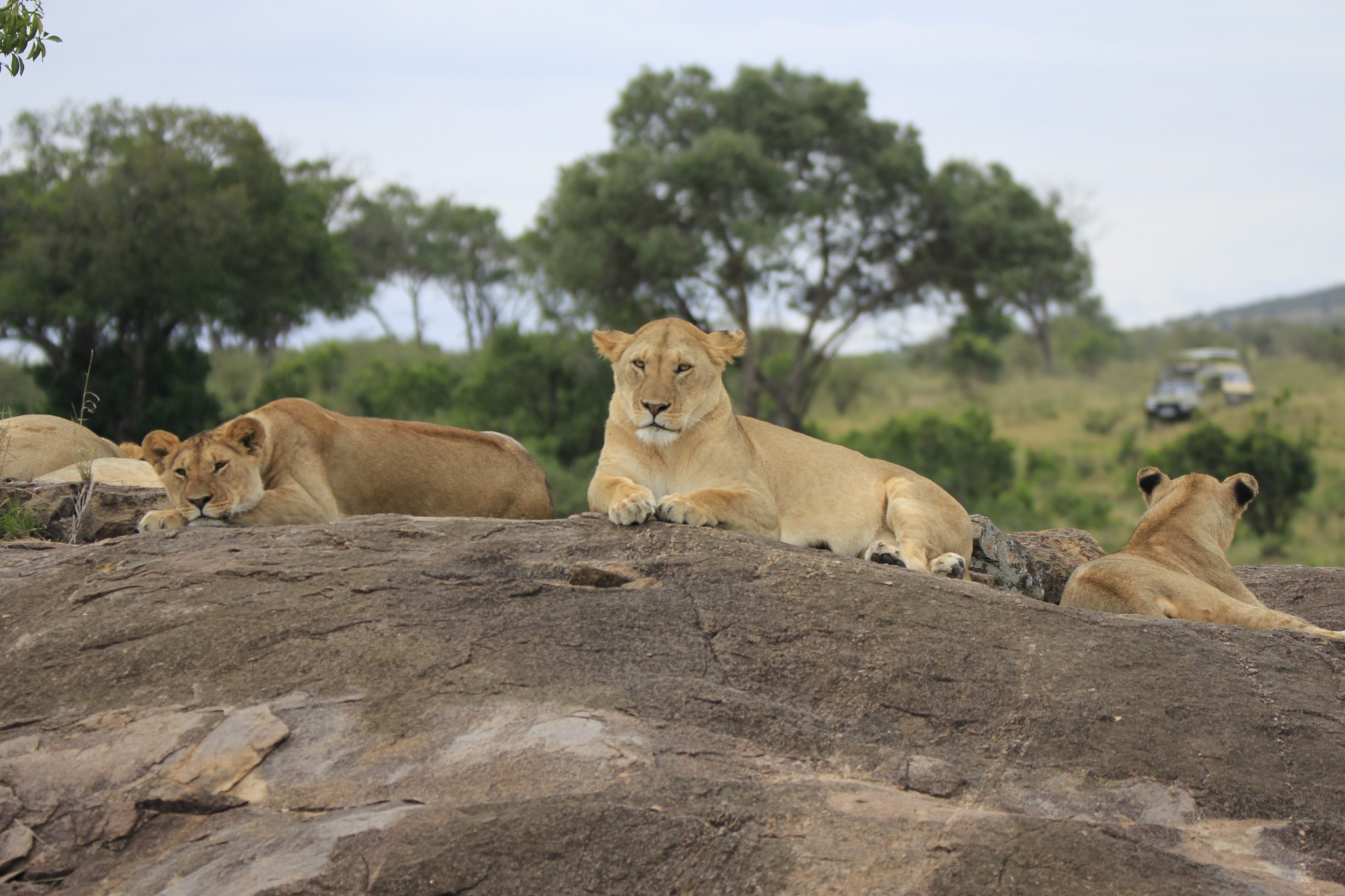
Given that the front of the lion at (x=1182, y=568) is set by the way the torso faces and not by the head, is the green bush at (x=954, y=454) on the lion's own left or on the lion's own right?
on the lion's own left

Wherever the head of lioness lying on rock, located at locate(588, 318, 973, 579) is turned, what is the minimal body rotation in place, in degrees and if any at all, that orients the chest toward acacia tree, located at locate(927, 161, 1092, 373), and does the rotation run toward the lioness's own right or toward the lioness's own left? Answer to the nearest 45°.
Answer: approximately 135° to the lioness's own right

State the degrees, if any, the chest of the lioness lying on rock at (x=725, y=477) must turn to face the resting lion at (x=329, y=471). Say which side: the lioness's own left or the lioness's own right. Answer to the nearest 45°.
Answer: approximately 45° to the lioness's own right

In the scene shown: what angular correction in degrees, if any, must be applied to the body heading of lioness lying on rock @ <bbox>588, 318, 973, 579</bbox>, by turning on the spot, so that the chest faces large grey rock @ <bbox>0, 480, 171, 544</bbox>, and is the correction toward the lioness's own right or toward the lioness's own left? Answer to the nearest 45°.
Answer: approximately 45° to the lioness's own right

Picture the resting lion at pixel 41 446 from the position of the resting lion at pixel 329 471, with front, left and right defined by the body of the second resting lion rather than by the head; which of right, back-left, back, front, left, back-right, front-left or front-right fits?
front-right

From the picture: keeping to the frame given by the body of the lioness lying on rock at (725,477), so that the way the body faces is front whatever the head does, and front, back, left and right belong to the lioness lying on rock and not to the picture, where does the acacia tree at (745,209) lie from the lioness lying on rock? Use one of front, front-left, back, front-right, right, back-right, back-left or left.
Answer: back-right

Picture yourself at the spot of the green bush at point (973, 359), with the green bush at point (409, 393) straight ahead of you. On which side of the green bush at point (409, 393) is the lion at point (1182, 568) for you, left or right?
left

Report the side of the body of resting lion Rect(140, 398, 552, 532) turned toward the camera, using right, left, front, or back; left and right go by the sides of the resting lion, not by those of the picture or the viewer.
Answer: left

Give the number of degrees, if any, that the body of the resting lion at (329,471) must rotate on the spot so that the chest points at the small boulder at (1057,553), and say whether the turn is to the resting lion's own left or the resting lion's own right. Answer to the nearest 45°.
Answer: approximately 180°

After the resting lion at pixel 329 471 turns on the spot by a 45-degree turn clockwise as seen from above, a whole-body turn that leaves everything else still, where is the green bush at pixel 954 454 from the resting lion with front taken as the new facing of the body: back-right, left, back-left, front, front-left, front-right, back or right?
right

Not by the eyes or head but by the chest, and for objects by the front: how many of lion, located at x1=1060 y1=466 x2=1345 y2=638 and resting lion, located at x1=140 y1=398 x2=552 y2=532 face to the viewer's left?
1
